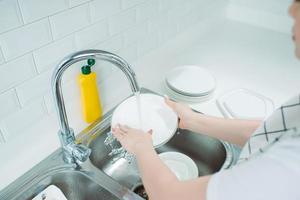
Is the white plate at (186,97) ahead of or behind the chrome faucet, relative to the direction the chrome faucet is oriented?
ahead

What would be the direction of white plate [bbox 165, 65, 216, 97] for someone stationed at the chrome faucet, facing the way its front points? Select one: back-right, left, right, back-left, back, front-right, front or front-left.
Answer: front-left

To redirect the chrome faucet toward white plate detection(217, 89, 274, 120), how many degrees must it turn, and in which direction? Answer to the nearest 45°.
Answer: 0° — it already faces it

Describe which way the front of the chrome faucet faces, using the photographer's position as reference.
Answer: facing to the right of the viewer
